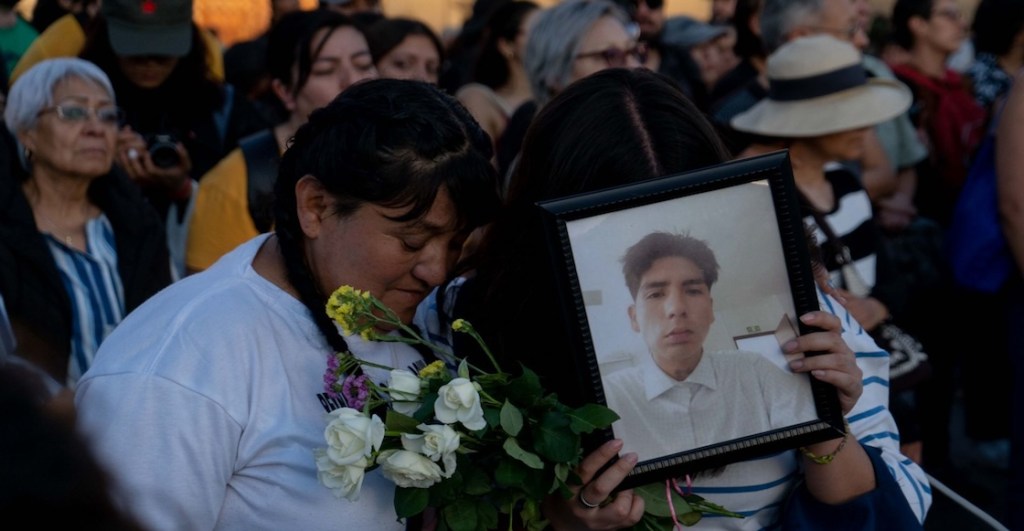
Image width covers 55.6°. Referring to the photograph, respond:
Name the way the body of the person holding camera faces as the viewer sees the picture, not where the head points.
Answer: toward the camera

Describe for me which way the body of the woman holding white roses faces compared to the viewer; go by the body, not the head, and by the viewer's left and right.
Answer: facing the viewer and to the right of the viewer

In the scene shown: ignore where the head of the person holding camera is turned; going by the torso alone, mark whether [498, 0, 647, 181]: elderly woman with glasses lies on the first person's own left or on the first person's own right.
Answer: on the first person's own left

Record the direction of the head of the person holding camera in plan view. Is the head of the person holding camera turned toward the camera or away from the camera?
toward the camera

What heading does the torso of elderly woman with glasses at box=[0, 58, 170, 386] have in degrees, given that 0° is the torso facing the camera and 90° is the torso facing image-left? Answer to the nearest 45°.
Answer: approximately 315°

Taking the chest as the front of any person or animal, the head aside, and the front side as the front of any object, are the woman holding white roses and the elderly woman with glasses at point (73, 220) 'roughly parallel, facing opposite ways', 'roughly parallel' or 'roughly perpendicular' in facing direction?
roughly parallel

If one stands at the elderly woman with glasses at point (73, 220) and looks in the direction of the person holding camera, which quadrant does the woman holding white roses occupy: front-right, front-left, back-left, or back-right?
back-right

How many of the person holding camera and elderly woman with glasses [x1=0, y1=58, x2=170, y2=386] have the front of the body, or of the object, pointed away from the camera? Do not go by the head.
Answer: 0

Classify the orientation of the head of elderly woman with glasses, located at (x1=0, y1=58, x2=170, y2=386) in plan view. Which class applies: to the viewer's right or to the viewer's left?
to the viewer's right

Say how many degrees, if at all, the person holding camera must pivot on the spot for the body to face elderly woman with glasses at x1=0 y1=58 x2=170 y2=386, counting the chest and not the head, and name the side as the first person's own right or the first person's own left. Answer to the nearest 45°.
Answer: approximately 45° to the first person's own right

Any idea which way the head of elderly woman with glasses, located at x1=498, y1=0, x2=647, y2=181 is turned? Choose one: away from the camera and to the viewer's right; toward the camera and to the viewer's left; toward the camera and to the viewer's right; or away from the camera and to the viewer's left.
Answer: toward the camera and to the viewer's right

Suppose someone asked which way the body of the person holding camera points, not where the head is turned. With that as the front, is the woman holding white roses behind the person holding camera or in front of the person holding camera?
in front
